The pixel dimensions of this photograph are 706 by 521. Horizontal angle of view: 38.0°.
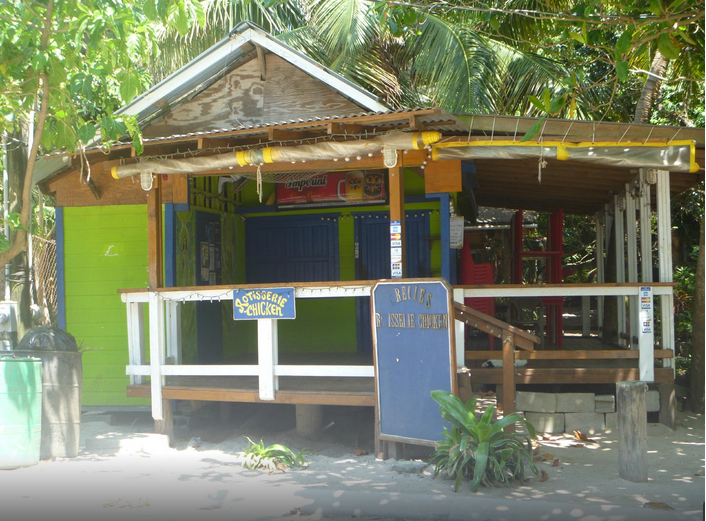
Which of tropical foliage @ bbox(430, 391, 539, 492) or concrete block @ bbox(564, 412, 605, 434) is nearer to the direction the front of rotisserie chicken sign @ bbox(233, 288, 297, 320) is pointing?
the tropical foliage

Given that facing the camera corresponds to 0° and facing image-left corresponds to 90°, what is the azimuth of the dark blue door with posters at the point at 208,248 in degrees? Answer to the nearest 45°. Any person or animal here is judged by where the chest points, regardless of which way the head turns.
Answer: approximately 315°

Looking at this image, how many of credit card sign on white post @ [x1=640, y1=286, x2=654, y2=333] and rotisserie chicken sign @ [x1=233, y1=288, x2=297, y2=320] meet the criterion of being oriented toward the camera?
2

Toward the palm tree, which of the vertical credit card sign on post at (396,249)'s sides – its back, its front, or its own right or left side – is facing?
back

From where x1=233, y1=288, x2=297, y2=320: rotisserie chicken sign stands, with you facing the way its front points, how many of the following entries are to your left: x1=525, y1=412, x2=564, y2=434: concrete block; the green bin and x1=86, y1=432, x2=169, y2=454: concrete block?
1

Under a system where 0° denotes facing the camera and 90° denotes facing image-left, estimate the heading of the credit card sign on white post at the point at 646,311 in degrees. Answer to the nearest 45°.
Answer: approximately 0°

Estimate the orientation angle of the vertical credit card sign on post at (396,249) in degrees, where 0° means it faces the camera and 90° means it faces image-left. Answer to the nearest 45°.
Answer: approximately 0°

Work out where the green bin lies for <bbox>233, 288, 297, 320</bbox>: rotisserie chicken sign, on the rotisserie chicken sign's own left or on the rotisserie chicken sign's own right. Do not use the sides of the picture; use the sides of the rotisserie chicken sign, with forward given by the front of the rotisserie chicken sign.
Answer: on the rotisserie chicken sign's own right

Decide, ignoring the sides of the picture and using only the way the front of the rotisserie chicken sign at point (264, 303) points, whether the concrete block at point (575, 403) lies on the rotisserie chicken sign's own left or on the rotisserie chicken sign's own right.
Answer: on the rotisserie chicken sign's own left
